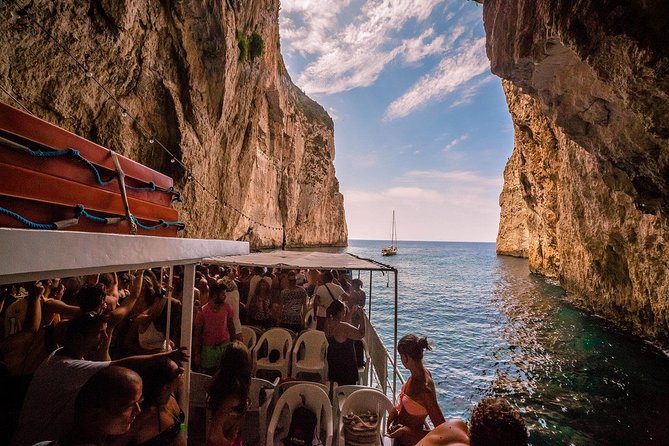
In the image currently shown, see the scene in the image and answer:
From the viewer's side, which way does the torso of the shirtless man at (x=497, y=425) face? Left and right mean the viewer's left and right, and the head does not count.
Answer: facing away from the viewer and to the right of the viewer

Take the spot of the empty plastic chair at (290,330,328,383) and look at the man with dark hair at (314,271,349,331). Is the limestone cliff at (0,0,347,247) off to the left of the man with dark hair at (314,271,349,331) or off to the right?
left

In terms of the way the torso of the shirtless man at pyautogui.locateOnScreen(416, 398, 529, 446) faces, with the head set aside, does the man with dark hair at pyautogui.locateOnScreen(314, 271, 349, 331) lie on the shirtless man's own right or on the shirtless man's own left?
on the shirtless man's own left

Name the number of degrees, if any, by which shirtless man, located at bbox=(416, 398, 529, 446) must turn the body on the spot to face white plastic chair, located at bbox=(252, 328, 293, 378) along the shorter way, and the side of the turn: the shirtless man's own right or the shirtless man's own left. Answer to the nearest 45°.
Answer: approximately 90° to the shirtless man's own left

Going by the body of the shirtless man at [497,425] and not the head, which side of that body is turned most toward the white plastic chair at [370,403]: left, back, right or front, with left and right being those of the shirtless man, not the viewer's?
left

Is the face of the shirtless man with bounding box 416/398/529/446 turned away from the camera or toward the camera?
away from the camera

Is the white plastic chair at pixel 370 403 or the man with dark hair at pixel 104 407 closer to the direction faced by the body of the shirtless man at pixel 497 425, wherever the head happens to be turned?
the white plastic chair
